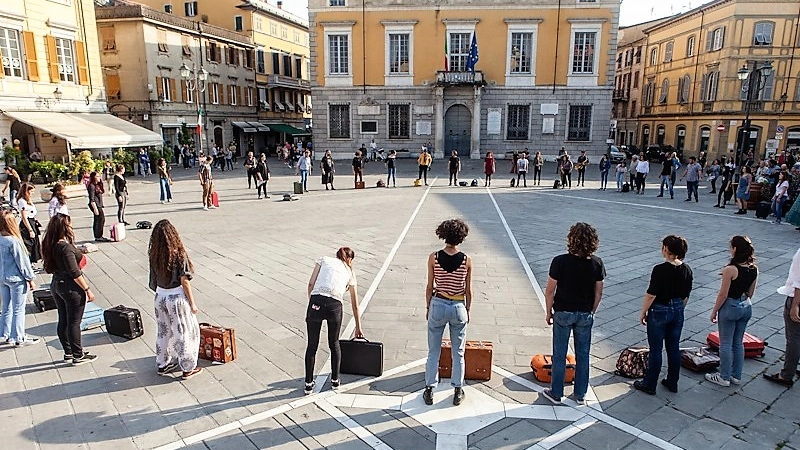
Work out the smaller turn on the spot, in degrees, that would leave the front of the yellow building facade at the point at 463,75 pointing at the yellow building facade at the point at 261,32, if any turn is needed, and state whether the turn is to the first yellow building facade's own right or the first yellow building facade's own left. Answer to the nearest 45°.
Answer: approximately 135° to the first yellow building facade's own right

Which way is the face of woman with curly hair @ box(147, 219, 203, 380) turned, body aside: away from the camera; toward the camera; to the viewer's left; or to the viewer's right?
away from the camera

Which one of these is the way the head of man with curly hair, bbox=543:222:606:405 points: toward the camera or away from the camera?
away from the camera

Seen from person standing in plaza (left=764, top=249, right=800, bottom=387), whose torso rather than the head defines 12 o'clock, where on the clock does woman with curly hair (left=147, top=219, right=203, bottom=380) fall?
The woman with curly hair is roughly at 11 o'clock from the person standing in plaza.

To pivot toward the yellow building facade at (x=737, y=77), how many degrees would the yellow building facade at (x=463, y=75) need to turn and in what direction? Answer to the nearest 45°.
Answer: approximately 90° to its left

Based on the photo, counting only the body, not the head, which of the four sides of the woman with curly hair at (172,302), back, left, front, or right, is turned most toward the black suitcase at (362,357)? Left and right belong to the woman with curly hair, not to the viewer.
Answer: right

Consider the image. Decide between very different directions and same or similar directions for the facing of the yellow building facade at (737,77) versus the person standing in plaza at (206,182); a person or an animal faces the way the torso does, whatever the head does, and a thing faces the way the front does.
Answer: very different directions

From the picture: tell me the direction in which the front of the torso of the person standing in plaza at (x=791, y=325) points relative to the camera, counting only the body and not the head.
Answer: to the viewer's left

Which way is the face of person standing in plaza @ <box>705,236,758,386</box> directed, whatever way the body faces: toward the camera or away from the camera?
away from the camera

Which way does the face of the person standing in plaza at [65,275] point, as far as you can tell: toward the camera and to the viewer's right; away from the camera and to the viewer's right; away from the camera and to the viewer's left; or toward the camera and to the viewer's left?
away from the camera and to the viewer's right
